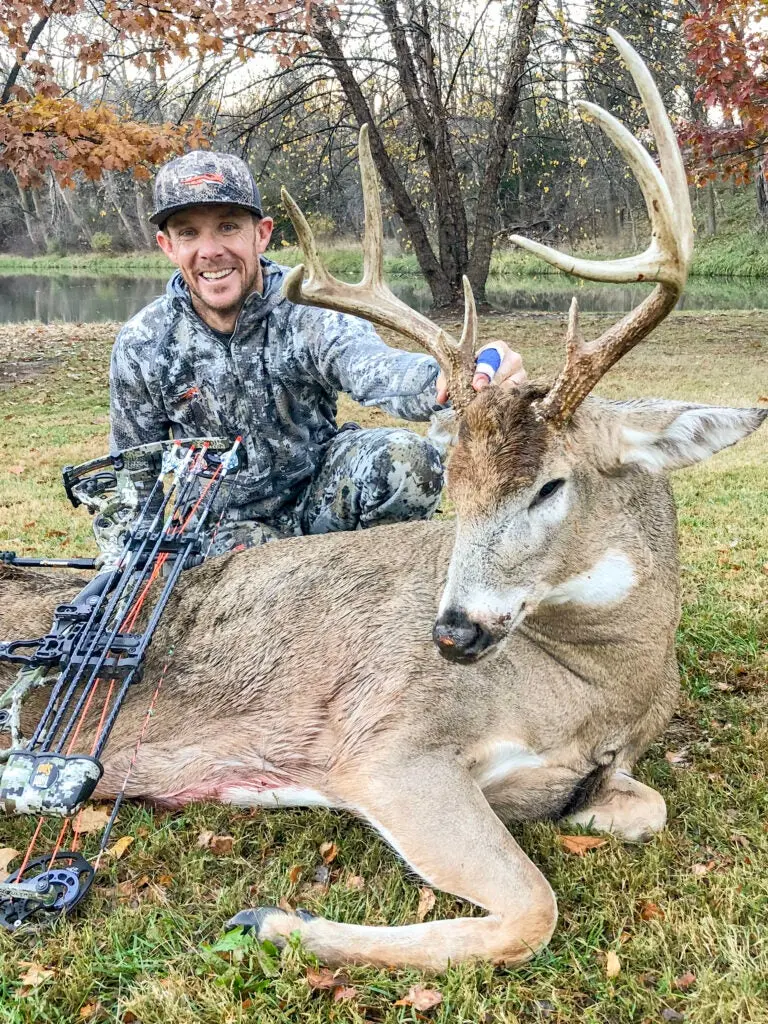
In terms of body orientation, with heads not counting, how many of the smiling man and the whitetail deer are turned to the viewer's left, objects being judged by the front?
0

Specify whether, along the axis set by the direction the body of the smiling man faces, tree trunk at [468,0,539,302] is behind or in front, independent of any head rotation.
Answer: behind

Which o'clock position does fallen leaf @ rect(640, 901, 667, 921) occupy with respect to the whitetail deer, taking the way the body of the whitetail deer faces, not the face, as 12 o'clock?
The fallen leaf is roughly at 12 o'clock from the whitetail deer.

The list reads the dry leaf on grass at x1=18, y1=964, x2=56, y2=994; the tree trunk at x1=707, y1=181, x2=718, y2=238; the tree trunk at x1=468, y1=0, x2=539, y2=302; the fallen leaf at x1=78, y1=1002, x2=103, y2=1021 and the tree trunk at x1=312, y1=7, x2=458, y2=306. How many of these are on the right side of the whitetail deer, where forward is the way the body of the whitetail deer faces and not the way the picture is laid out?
2

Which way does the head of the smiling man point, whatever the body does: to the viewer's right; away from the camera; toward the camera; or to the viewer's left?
toward the camera

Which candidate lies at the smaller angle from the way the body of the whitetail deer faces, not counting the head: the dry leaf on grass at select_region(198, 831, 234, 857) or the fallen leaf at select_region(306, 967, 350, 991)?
the fallen leaf

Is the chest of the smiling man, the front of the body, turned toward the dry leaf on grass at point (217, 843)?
yes

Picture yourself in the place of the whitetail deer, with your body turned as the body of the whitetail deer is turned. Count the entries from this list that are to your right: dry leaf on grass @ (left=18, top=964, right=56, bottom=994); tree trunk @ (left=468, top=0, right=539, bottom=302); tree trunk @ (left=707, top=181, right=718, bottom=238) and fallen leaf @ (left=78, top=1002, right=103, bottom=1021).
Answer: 2

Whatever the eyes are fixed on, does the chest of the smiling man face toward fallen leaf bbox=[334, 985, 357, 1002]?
yes

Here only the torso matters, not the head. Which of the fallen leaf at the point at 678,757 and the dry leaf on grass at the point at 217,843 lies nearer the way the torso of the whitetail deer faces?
the fallen leaf

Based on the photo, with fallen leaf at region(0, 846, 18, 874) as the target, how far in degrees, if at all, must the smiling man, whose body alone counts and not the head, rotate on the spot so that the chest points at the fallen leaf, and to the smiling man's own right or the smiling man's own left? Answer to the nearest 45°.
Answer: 0° — they already face it

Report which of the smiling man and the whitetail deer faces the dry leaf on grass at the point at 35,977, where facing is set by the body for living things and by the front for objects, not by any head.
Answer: the smiling man

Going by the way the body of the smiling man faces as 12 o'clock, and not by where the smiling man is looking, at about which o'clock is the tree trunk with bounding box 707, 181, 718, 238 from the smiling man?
The tree trunk is roughly at 7 o'clock from the smiling man.

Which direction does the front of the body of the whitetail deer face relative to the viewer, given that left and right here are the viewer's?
facing the viewer and to the right of the viewer

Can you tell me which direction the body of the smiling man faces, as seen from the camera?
toward the camera

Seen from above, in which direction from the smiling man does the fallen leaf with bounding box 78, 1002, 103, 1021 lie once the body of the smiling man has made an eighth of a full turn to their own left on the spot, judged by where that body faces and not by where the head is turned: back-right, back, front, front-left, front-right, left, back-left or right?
front-right

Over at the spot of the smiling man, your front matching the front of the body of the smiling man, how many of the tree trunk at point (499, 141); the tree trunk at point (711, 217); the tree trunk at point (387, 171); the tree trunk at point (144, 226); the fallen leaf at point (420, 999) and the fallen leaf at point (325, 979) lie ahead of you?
2
